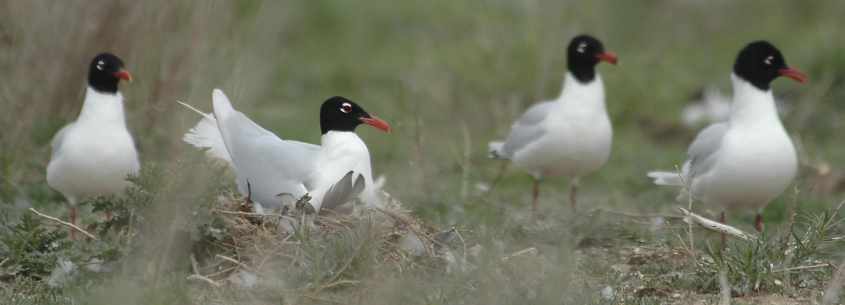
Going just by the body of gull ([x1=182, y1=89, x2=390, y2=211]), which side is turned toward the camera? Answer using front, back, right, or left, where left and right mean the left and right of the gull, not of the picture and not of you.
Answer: right

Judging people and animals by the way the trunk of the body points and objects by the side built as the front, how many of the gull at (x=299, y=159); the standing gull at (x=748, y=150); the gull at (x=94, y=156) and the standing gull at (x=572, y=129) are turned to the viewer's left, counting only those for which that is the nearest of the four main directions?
0

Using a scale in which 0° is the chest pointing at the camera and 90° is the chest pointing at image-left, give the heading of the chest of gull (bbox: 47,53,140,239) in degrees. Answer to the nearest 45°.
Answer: approximately 315°

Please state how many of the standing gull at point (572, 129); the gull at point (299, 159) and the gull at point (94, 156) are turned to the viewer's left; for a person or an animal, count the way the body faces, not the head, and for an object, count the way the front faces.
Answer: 0

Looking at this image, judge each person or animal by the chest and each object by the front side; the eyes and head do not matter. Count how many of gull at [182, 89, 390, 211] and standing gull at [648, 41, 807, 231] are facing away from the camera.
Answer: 0

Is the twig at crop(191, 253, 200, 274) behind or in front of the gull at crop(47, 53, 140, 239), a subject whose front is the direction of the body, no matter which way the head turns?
in front

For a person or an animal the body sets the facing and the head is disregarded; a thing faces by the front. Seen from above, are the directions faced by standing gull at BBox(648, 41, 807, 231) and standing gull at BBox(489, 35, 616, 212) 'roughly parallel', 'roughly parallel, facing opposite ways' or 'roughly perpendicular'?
roughly parallel

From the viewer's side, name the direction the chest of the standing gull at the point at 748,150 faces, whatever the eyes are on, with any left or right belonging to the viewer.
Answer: facing the viewer and to the right of the viewer

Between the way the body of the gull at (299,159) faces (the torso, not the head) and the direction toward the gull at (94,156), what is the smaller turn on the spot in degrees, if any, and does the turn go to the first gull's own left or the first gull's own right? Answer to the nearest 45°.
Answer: approximately 135° to the first gull's own left
